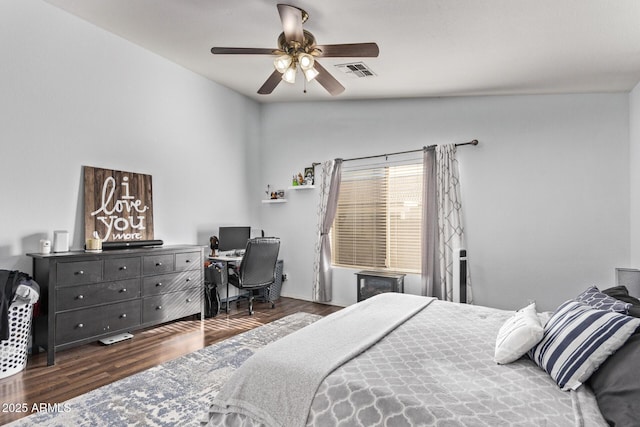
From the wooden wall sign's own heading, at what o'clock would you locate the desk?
The desk is roughly at 10 o'clock from the wooden wall sign.

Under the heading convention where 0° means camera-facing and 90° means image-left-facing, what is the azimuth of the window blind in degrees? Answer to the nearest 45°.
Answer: approximately 45°

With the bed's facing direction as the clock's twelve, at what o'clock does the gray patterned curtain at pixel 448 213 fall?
The gray patterned curtain is roughly at 3 o'clock from the bed.

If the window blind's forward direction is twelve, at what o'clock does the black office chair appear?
The black office chair is roughly at 1 o'clock from the window blind.

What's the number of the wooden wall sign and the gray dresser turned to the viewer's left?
0

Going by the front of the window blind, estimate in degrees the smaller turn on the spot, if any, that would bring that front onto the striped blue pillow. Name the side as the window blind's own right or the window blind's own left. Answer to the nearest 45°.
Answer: approximately 45° to the window blind's own left

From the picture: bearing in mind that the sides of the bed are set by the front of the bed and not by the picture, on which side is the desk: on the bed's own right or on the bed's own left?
on the bed's own right

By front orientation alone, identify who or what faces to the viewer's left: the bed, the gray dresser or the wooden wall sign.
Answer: the bed

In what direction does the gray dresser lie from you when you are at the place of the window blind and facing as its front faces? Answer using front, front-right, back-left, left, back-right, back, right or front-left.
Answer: front

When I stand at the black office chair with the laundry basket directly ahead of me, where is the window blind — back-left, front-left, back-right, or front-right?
back-left

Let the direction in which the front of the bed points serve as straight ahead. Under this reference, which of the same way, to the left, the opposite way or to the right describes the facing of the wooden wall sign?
the opposite way

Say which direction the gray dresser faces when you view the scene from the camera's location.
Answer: facing the viewer and to the right of the viewer

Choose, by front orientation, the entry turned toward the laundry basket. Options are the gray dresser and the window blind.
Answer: the window blind

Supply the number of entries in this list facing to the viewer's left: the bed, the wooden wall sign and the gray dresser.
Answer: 1

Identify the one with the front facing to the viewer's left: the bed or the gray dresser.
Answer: the bed

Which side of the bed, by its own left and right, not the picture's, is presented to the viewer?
left
